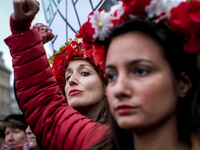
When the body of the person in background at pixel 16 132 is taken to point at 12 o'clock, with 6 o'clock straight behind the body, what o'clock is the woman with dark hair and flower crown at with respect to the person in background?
The woman with dark hair and flower crown is roughly at 10 o'clock from the person in background.

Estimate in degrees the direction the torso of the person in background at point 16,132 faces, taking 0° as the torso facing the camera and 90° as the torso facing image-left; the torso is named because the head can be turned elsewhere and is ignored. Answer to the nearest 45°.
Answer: approximately 45°

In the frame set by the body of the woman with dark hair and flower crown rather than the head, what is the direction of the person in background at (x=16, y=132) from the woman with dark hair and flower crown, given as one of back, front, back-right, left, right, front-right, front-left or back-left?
right

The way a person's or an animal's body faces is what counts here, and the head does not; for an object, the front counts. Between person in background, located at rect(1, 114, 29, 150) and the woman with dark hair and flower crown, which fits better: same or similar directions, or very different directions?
same or similar directions

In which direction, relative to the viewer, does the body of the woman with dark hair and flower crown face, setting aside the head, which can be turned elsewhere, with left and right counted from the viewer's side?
facing the viewer and to the left of the viewer

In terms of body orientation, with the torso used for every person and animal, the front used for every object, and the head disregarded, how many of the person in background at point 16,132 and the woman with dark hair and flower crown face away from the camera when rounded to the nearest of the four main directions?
0
